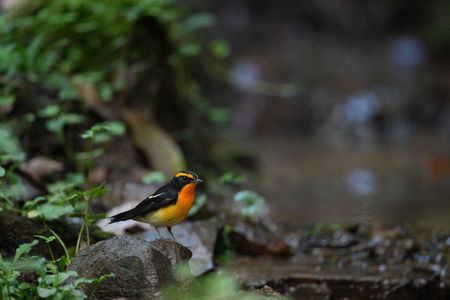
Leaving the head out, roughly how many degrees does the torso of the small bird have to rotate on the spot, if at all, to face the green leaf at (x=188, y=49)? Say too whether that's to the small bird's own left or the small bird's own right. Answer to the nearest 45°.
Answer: approximately 90° to the small bird's own left

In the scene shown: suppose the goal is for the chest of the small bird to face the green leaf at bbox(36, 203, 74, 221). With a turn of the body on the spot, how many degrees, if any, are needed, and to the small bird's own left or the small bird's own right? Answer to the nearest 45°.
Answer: approximately 180°

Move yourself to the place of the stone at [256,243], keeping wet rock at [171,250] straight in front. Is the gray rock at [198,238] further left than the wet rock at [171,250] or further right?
right

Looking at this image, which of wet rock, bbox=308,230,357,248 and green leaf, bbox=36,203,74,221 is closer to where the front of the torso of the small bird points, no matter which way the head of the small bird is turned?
the wet rock

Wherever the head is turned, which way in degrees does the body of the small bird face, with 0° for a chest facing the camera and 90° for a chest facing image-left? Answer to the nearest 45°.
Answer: approximately 270°

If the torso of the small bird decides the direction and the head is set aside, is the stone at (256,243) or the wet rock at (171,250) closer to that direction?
the stone

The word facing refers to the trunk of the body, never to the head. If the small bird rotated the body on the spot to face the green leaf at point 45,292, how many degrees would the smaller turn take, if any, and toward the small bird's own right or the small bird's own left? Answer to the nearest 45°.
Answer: approximately 135° to the small bird's own right
